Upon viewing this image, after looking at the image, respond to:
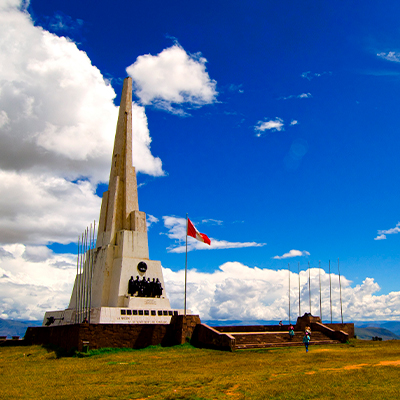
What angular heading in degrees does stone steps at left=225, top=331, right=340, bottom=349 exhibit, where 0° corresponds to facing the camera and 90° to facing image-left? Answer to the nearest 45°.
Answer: approximately 0°

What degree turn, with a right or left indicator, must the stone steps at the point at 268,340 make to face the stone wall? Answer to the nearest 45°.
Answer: approximately 45° to its right

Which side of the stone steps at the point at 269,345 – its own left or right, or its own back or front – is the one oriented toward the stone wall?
right

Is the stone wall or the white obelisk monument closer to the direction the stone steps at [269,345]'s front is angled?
the stone wall

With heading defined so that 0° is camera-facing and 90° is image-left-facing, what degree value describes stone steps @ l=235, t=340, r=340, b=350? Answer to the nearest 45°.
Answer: approximately 0°

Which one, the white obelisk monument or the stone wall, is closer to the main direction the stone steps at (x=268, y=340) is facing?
the stone wall

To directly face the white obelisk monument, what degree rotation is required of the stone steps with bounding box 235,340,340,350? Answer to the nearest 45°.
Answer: approximately 90° to its right
